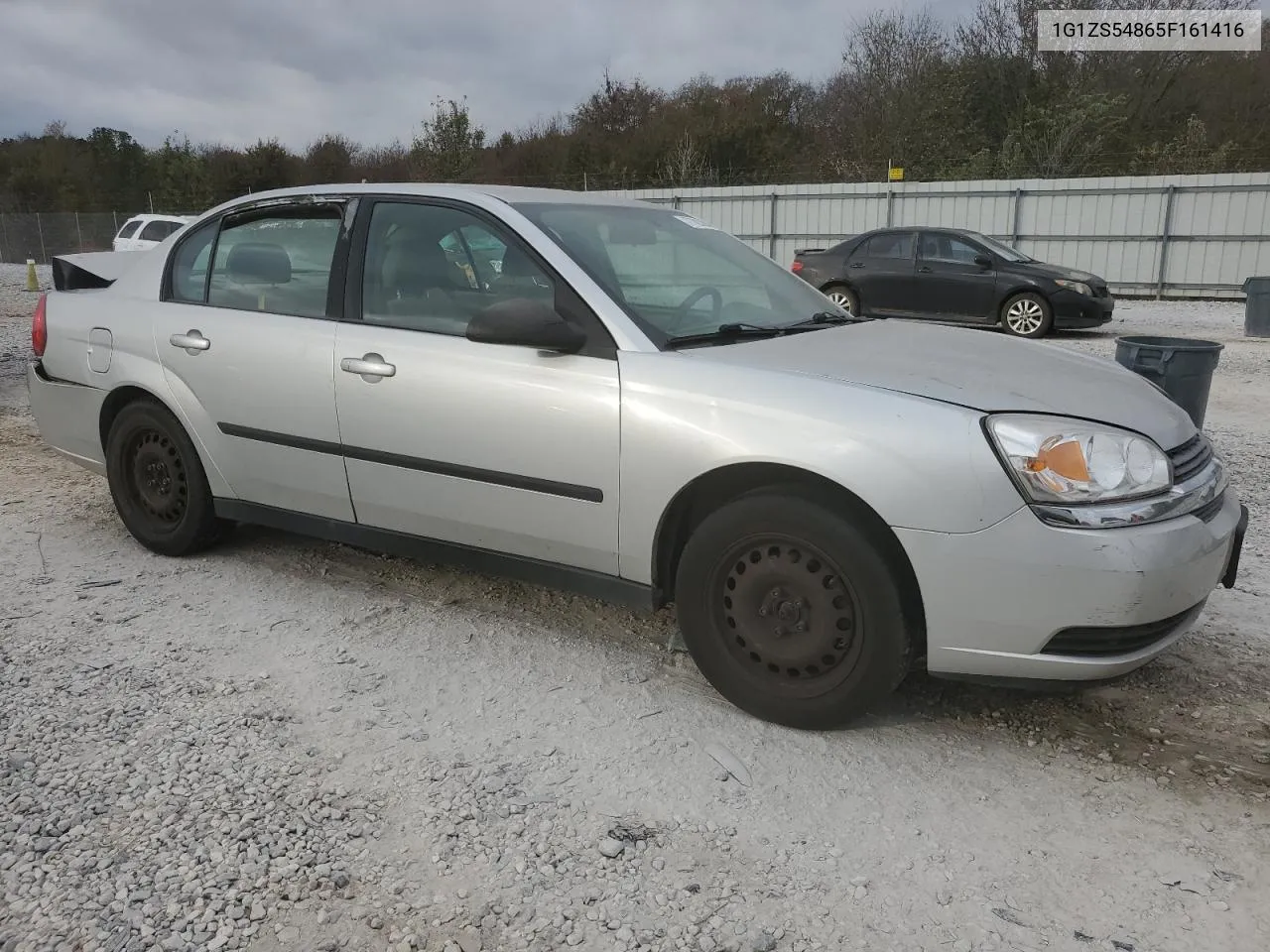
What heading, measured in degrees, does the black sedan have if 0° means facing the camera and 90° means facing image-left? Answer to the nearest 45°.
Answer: approximately 270°

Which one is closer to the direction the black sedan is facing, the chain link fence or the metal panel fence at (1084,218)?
the metal panel fence

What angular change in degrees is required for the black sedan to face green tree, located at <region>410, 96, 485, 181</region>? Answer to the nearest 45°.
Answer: approximately 135° to its left

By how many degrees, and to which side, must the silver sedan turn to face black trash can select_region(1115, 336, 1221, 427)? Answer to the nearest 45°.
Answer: approximately 90° to its left

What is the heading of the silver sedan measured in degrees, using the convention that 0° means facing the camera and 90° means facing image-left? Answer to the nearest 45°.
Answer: approximately 315°

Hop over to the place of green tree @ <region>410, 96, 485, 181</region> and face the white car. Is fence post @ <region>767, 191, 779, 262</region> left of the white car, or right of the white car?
left

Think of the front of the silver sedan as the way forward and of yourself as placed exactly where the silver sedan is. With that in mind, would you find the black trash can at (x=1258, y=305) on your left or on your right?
on your left

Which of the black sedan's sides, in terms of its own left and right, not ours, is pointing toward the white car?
back

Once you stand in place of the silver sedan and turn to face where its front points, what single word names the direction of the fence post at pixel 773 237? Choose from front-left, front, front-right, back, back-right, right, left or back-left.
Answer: back-left

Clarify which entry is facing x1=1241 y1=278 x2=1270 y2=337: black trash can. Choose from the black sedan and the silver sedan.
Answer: the black sedan

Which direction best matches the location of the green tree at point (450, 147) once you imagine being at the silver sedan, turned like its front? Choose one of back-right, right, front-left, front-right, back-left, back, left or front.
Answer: back-left
